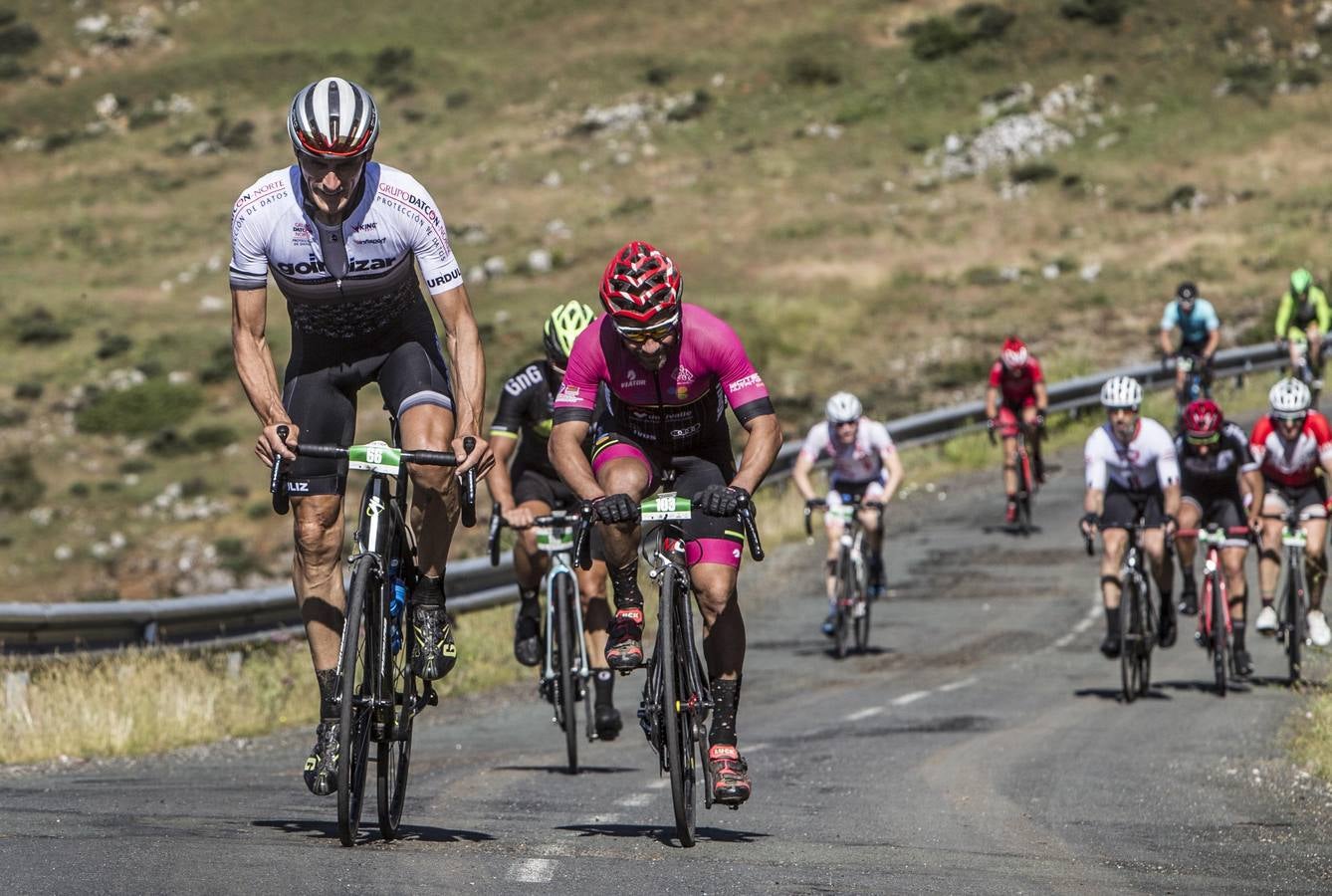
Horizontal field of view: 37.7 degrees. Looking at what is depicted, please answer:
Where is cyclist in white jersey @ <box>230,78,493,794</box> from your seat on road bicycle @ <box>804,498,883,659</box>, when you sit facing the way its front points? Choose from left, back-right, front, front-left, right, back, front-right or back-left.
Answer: front

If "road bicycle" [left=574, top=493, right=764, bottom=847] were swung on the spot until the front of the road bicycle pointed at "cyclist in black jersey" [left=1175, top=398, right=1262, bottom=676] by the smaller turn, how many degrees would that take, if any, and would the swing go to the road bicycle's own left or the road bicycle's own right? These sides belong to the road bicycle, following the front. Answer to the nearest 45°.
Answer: approximately 135° to the road bicycle's own left

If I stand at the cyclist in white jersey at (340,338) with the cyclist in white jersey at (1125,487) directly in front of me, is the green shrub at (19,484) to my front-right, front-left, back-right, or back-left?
front-left

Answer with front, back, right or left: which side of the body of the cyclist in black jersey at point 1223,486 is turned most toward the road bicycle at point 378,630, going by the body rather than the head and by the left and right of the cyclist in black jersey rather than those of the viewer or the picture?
front

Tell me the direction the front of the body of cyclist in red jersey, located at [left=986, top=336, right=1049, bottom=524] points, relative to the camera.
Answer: toward the camera

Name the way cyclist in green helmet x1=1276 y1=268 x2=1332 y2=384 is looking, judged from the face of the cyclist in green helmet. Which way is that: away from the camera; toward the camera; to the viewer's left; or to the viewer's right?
toward the camera

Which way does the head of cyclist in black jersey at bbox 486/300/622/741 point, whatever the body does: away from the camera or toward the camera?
toward the camera

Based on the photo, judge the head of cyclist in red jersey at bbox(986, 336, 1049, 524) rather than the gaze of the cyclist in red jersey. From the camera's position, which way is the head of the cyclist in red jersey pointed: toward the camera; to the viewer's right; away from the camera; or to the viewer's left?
toward the camera

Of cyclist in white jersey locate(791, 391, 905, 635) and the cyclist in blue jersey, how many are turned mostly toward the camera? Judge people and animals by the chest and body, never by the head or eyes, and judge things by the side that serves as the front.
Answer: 2

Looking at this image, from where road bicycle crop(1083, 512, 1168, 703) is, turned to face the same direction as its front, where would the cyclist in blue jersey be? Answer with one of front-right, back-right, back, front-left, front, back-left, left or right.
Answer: back

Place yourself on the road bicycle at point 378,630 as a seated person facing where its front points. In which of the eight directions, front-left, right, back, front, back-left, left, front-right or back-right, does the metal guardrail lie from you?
back

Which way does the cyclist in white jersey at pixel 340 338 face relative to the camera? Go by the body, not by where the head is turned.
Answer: toward the camera

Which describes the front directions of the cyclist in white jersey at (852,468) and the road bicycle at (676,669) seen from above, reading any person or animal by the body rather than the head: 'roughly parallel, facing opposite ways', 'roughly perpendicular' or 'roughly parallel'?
roughly parallel

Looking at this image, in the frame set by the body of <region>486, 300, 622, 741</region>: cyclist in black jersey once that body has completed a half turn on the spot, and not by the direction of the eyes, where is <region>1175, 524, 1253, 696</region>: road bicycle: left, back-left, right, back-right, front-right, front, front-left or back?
front-right

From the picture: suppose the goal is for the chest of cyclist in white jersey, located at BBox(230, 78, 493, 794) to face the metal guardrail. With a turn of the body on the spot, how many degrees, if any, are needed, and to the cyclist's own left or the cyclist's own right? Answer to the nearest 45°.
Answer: approximately 180°

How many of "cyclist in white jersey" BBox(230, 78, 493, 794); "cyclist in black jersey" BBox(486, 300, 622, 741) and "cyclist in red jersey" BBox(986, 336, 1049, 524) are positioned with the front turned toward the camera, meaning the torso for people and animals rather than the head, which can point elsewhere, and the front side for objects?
3

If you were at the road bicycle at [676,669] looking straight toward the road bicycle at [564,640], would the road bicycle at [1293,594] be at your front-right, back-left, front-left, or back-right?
front-right

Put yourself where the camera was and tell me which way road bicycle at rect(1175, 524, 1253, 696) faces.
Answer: facing the viewer

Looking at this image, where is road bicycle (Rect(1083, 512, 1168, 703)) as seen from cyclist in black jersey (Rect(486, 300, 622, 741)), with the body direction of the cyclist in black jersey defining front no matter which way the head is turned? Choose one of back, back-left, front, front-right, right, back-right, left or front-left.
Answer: back-left

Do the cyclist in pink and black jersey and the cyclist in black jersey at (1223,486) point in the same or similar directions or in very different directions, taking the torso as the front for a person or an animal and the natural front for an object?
same or similar directions

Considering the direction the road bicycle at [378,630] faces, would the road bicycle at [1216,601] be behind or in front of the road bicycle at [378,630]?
behind

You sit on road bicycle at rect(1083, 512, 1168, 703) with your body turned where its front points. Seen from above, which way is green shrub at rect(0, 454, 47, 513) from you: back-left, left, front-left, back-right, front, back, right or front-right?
back-right

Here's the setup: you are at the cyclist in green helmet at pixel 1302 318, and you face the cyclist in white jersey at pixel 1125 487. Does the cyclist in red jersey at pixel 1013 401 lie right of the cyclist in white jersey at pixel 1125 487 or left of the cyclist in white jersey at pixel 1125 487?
right

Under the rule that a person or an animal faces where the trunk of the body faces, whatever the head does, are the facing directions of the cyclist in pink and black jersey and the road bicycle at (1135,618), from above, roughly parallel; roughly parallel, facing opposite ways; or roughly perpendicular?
roughly parallel
